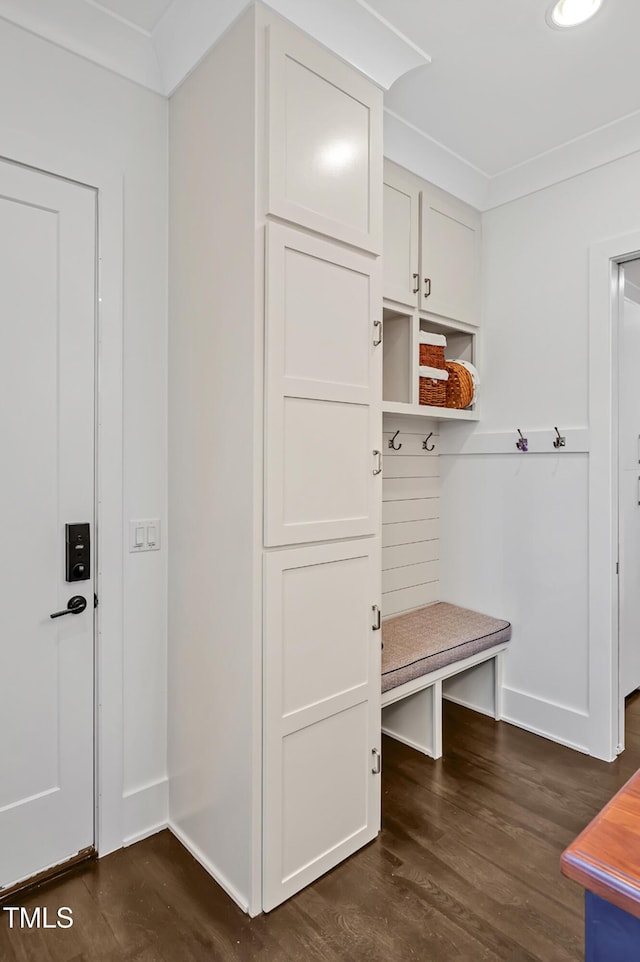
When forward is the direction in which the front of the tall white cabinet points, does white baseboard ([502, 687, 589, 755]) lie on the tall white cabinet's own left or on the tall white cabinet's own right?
on the tall white cabinet's own left

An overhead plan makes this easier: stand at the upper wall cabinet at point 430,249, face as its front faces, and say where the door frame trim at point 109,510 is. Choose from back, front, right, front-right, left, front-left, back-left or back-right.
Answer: right

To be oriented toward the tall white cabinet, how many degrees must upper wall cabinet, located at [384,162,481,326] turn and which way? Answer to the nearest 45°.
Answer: approximately 90° to its right

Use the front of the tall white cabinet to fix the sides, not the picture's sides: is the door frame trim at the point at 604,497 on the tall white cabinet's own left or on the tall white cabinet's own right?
on the tall white cabinet's own left

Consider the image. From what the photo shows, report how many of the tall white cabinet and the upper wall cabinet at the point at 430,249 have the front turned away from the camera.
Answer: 0

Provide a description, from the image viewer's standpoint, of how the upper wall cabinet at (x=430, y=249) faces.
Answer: facing the viewer and to the right of the viewer

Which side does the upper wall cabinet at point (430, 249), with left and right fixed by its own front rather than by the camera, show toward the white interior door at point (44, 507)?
right

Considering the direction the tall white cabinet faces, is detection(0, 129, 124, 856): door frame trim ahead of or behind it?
behind

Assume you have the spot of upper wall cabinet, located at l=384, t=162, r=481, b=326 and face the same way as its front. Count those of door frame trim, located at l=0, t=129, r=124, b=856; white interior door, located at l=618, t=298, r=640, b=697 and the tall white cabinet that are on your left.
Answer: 1
